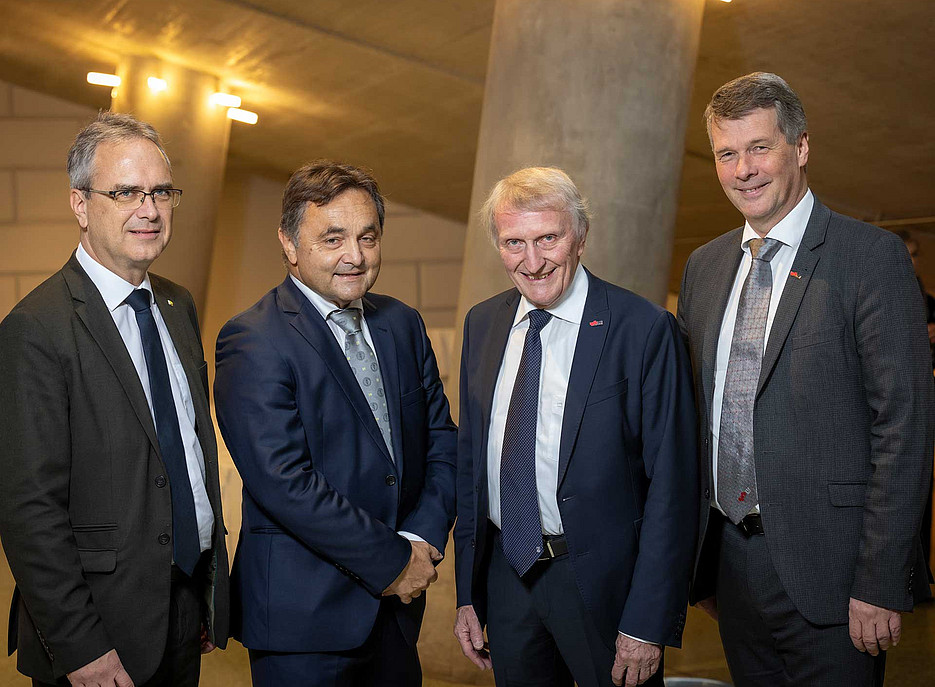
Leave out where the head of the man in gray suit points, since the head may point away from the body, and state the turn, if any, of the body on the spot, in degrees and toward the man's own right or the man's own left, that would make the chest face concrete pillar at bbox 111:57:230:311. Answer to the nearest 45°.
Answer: approximately 90° to the man's own right

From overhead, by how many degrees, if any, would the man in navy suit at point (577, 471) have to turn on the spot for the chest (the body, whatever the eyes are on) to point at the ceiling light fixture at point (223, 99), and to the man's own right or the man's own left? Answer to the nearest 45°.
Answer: approximately 90° to the man's own right

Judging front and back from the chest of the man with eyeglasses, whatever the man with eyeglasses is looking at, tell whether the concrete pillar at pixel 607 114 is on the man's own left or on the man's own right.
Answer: on the man's own left

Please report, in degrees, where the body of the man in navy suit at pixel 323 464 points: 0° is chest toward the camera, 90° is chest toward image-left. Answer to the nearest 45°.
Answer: approximately 315°

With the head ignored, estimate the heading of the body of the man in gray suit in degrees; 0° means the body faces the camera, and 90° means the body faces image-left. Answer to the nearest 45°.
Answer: approximately 45°

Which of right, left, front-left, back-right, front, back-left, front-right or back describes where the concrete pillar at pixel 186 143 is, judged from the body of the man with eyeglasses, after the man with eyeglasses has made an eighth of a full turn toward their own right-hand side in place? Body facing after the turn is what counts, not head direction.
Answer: back

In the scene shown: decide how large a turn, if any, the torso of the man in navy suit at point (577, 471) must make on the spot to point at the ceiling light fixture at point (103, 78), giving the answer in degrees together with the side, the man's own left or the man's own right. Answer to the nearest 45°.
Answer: approximately 90° to the man's own right

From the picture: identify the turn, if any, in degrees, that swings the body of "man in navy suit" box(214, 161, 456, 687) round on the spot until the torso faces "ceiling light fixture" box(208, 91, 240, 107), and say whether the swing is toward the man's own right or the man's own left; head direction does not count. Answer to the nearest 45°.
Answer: approximately 135° to the man's own left
